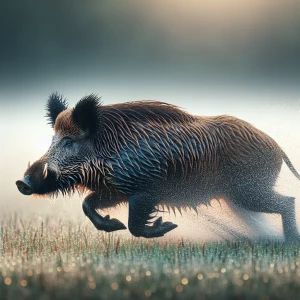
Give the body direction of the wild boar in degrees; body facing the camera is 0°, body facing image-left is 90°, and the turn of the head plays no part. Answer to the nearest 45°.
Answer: approximately 90°
